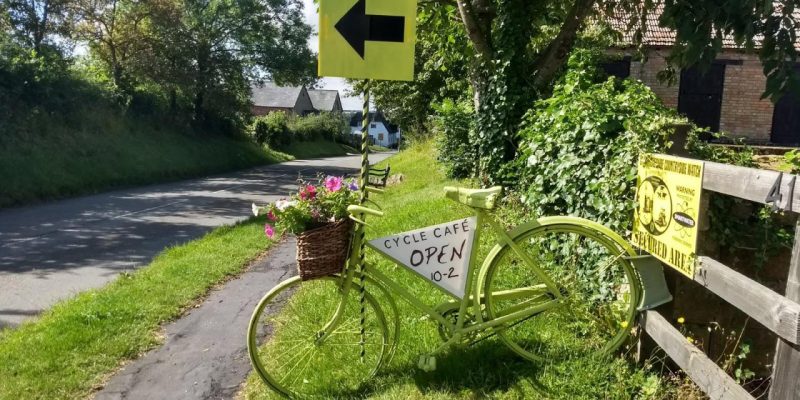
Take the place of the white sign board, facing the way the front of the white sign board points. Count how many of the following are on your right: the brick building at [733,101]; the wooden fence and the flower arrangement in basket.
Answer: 1

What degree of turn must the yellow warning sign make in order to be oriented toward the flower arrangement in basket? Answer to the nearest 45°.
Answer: approximately 45° to its right

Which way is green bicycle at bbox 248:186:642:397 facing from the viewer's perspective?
to the viewer's left

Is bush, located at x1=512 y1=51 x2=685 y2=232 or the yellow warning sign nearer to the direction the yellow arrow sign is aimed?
the yellow warning sign

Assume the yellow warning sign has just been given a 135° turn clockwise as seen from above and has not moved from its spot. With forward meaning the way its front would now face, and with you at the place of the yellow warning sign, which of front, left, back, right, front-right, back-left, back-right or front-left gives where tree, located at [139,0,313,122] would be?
front-left

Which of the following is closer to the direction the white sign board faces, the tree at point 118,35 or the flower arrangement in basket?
the flower arrangement in basket

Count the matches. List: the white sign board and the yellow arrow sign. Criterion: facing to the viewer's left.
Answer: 0

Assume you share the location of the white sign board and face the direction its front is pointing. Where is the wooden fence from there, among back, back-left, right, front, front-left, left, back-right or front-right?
front-left

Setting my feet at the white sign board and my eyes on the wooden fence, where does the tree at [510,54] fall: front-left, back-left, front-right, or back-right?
back-left

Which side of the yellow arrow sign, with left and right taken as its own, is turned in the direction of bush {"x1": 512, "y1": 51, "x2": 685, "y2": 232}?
left

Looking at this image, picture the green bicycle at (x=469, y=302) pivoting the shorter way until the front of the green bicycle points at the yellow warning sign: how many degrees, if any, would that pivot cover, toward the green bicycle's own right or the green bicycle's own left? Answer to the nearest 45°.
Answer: approximately 180°

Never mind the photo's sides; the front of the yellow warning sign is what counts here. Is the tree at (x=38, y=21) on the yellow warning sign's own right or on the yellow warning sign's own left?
on the yellow warning sign's own right

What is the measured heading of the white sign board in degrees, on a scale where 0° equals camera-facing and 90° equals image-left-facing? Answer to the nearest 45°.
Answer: approximately 0°

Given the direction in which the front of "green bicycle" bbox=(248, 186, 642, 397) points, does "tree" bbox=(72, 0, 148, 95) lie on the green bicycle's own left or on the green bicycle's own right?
on the green bicycle's own right

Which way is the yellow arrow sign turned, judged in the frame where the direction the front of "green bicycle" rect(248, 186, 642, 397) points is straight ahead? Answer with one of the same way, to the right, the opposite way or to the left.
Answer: to the left

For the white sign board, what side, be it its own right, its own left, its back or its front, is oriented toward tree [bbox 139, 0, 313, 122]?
back
